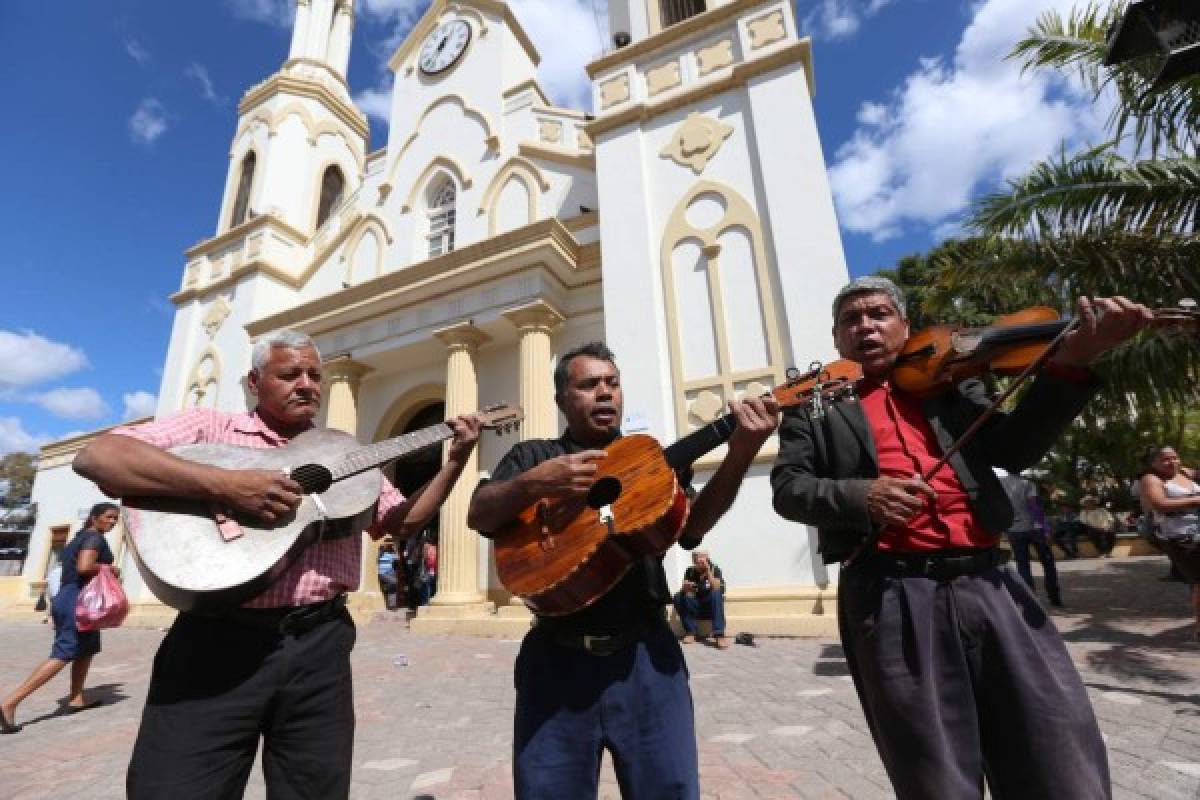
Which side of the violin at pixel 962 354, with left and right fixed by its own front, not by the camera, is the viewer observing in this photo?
front

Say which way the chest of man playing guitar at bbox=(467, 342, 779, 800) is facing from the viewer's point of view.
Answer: toward the camera

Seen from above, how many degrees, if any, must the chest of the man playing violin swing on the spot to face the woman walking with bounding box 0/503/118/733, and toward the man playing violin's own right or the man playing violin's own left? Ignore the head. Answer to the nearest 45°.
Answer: approximately 90° to the man playing violin's own right

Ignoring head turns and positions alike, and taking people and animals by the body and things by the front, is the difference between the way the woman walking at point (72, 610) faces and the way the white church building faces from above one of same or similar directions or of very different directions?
very different directions

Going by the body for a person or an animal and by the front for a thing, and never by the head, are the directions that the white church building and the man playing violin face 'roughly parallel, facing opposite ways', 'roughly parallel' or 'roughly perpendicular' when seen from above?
roughly parallel

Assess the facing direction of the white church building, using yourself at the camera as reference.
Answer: facing the viewer and to the left of the viewer

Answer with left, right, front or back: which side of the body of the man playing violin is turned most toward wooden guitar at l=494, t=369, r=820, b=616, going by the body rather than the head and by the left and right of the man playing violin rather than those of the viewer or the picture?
right

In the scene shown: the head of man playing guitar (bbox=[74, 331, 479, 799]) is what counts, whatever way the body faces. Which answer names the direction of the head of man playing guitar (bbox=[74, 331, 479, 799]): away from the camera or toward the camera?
toward the camera

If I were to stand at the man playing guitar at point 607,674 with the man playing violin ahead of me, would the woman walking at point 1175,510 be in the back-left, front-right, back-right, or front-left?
front-left

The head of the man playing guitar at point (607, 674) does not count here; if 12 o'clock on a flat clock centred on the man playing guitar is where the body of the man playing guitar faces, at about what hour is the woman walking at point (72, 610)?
The woman walking is roughly at 4 o'clock from the man playing guitar.

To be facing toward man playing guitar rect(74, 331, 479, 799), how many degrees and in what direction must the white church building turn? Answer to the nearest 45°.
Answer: approximately 45° to its left

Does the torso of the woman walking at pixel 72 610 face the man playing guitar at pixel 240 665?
no

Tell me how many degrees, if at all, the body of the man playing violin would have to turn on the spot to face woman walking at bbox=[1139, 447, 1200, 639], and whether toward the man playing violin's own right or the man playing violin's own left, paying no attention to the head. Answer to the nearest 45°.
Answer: approximately 180°
